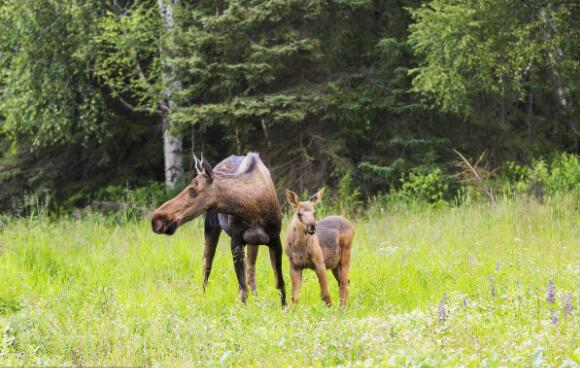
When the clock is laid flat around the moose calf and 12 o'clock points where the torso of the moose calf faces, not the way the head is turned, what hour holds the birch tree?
The birch tree is roughly at 4 o'clock from the moose calf.

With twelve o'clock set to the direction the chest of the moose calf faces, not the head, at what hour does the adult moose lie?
The adult moose is roughly at 1 o'clock from the moose calf.

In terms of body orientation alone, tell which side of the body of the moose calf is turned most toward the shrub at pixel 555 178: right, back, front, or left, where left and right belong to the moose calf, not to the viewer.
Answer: back

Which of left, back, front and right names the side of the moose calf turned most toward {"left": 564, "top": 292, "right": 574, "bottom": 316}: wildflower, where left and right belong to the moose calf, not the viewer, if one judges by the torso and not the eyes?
left

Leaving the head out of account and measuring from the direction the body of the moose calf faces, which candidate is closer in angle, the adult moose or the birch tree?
the adult moose

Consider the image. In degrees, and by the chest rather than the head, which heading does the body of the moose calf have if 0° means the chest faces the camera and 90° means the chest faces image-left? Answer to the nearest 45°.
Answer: approximately 45°
